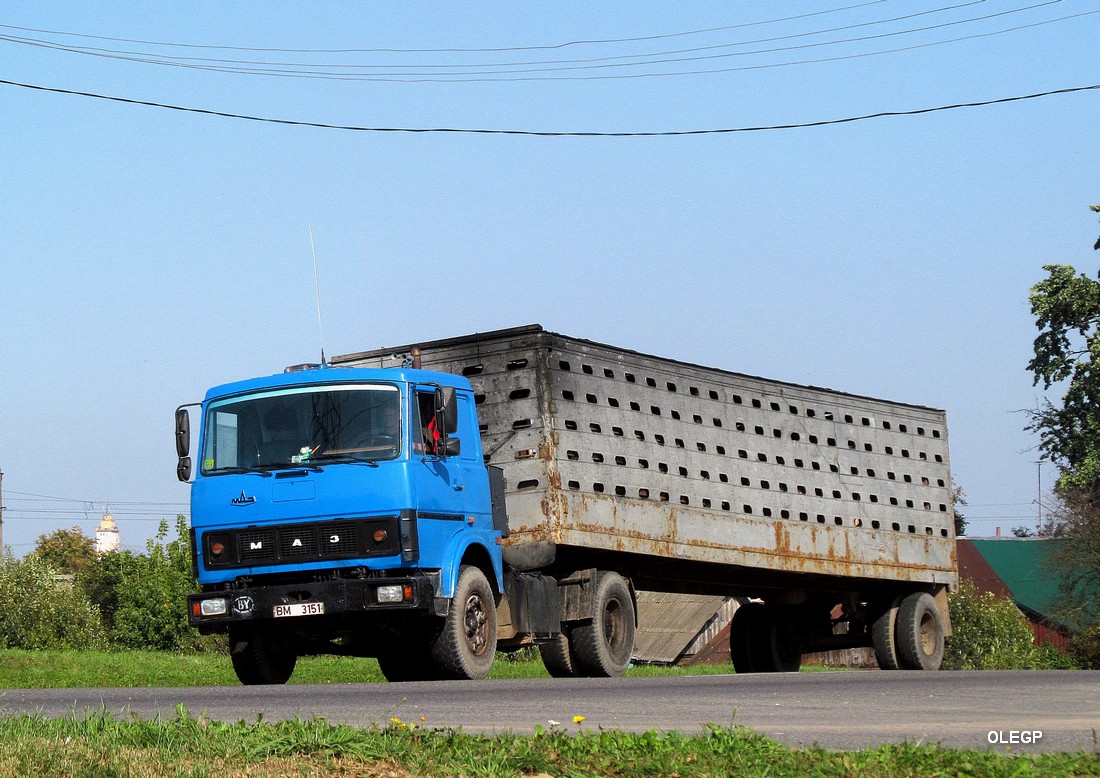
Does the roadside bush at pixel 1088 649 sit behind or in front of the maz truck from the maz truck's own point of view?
behind

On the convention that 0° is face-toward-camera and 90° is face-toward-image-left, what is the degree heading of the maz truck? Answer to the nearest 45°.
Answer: approximately 45°
